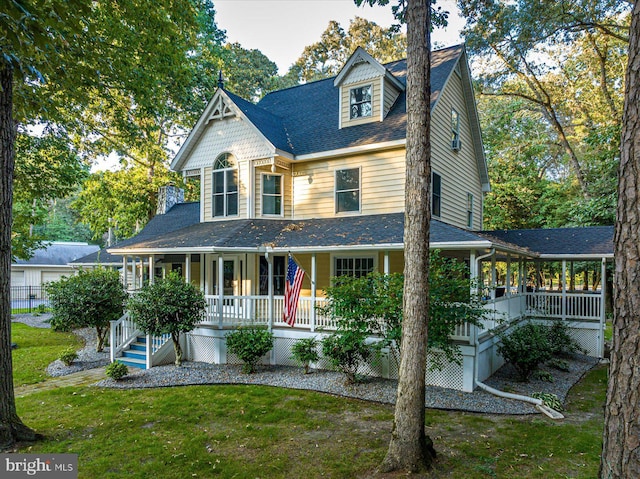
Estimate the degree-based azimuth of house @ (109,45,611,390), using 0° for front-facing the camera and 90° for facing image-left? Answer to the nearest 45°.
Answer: approximately 45°

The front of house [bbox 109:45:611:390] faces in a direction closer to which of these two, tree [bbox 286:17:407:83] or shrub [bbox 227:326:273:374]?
the shrub

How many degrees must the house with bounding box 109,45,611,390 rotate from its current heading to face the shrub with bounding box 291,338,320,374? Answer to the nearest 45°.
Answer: approximately 45° to its left

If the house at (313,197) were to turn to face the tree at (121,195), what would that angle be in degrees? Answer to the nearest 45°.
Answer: approximately 90° to its right

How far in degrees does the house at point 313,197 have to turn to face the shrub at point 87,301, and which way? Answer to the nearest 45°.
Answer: approximately 45° to its right

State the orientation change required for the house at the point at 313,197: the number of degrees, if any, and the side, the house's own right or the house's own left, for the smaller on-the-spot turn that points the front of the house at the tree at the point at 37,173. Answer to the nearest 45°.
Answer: approximately 45° to the house's own right

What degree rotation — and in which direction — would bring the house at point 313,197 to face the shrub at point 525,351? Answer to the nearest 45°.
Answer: approximately 90° to its left

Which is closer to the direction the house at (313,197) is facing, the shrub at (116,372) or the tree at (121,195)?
the shrub
